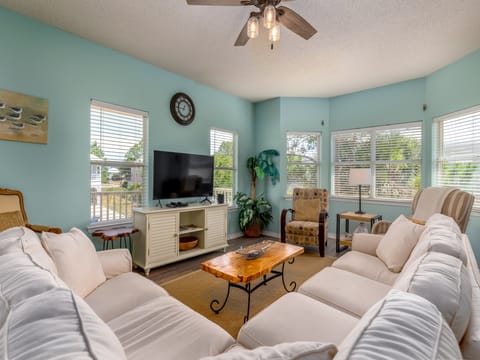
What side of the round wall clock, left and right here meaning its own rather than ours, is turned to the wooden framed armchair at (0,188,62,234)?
right

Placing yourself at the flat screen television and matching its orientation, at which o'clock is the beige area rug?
The beige area rug is roughly at 1 o'clock from the flat screen television.

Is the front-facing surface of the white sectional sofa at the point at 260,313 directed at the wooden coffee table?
yes

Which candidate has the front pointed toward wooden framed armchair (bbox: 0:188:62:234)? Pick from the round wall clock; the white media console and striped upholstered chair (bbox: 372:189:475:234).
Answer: striped upholstered chair (bbox: 372:189:475:234)

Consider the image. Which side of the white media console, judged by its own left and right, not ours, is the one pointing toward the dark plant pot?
left

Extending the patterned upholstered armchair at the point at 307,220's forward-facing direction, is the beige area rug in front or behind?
in front

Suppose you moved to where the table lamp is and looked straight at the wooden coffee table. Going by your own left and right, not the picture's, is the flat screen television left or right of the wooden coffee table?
right

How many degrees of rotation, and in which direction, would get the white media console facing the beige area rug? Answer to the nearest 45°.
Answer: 0° — it already faces it

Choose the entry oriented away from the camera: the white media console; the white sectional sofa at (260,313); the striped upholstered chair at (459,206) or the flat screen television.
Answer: the white sectional sofa

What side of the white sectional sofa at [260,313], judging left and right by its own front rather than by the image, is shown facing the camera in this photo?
back

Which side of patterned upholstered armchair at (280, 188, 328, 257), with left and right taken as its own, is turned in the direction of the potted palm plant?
right

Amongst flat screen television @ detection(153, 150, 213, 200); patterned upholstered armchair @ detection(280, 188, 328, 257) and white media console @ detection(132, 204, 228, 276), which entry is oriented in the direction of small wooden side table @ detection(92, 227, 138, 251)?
the patterned upholstered armchair

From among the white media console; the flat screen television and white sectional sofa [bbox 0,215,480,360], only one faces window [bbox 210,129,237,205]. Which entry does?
the white sectional sofa

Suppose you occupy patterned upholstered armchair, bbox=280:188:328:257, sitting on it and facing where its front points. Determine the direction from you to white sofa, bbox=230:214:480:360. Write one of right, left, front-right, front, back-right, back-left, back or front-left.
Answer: front-left

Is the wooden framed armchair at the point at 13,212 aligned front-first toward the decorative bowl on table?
yes

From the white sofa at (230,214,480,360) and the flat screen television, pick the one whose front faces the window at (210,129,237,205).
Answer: the white sofa

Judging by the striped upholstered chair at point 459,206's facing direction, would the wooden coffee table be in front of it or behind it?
in front
